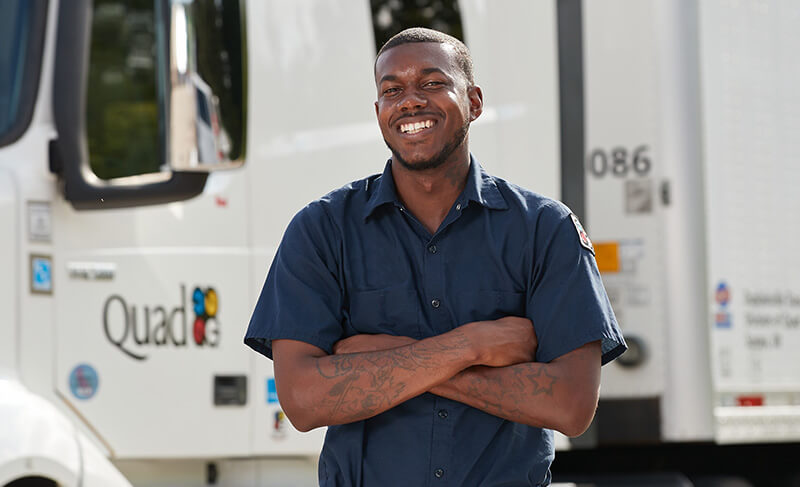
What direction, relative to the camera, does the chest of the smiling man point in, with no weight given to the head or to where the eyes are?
toward the camera

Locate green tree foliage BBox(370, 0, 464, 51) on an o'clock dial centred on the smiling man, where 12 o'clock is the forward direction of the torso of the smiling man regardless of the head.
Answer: The green tree foliage is roughly at 6 o'clock from the smiling man.
